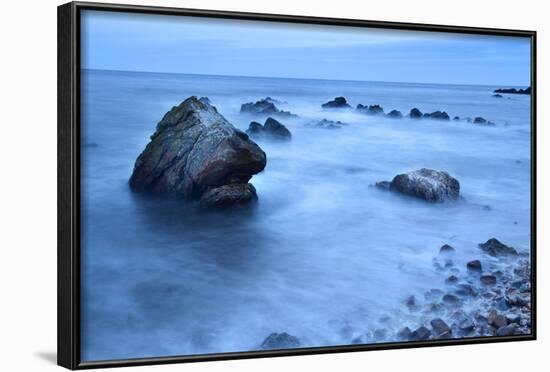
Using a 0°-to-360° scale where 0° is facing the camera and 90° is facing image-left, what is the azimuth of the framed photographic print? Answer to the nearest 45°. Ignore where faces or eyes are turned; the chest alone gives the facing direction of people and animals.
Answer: approximately 315°
